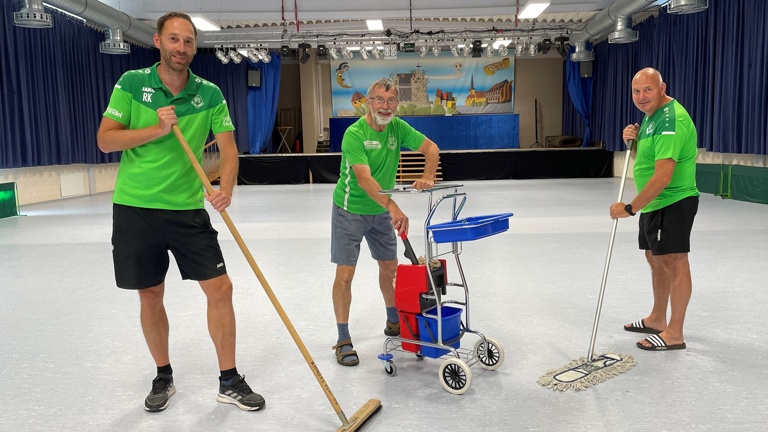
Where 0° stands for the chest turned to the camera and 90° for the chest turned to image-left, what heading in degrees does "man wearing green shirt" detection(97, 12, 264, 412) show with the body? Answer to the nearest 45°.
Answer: approximately 0°

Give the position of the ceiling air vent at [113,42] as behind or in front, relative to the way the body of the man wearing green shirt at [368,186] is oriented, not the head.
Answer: behind

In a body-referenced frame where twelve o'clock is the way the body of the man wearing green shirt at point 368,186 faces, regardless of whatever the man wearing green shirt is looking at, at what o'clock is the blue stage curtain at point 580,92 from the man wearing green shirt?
The blue stage curtain is roughly at 8 o'clock from the man wearing green shirt.

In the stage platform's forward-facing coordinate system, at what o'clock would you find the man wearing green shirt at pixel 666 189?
The man wearing green shirt is roughly at 12 o'clock from the stage platform.

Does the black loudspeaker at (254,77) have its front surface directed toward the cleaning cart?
yes

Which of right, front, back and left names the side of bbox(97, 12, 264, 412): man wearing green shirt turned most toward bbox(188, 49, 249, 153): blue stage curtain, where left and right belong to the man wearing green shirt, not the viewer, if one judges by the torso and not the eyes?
back
